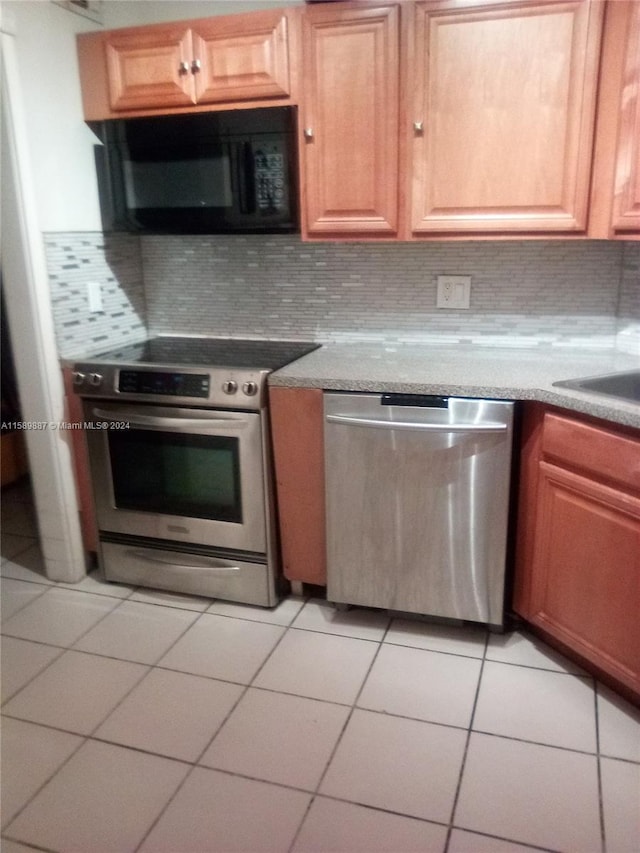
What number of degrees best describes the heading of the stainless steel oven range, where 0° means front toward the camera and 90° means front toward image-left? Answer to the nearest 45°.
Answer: approximately 45°

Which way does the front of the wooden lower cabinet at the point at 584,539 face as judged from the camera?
facing the viewer and to the left of the viewer

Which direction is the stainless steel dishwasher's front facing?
toward the camera

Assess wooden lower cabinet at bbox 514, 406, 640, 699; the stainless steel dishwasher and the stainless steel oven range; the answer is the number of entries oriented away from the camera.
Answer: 0

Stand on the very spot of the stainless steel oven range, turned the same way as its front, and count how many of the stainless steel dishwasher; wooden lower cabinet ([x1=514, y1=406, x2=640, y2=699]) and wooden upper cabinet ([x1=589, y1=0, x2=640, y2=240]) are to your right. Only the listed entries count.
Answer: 0

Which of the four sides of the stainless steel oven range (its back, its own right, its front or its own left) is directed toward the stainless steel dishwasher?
left

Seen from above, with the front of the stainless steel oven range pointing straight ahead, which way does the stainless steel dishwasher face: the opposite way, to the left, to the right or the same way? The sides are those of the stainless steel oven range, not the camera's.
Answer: the same way

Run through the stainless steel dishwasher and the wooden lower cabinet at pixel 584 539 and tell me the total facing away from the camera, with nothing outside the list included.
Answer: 0

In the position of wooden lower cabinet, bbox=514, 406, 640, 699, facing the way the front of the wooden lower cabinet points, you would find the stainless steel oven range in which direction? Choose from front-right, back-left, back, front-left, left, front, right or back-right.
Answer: front-right
